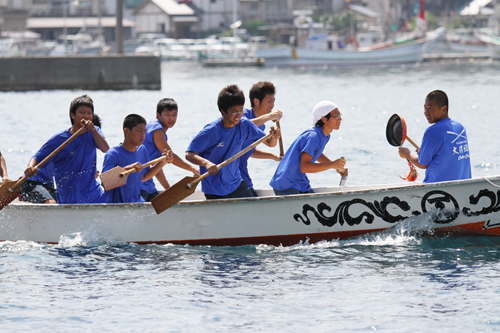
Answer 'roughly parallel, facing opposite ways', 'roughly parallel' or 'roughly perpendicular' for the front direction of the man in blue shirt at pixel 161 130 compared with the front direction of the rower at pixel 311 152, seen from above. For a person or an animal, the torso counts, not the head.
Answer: roughly parallel

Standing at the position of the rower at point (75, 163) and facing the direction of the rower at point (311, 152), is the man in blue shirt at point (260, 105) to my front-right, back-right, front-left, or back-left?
front-left

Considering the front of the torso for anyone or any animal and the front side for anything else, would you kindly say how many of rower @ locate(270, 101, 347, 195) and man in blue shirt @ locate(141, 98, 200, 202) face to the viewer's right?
2

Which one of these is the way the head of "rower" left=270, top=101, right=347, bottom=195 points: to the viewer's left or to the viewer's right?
to the viewer's right

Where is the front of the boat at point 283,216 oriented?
to the viewer's right

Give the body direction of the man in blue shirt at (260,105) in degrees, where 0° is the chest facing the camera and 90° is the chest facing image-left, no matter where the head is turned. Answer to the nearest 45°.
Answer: approximately 270°

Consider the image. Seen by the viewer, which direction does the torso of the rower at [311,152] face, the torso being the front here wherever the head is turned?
to the viewer's right

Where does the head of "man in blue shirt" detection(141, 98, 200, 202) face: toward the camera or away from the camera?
toward the camera

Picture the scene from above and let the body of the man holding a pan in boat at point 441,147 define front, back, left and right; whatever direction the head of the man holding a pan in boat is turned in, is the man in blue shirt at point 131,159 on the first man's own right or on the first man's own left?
on the first man's own left

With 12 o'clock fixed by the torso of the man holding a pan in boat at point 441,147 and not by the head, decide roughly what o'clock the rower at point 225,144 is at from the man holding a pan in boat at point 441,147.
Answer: the rower at point 225,144 is roughly at 10 o'clock from the man holding a pan in boat at point 441,147.

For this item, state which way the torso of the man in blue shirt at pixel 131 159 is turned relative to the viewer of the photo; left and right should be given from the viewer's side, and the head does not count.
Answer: facing the viewer and to the right of the viewer
